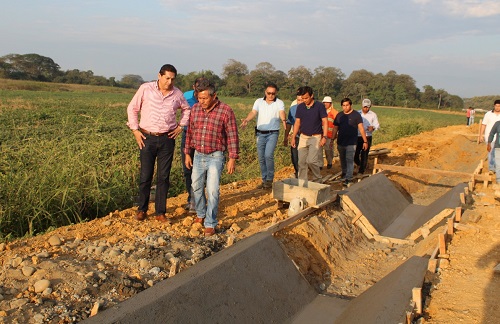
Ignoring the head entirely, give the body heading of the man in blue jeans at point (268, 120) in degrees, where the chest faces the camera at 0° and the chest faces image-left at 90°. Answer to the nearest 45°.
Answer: approximately 0°

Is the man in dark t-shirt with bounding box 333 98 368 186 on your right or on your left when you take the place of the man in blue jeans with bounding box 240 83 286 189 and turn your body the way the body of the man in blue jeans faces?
on your left

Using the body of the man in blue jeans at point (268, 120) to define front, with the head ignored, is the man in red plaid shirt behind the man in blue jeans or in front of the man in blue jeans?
in front

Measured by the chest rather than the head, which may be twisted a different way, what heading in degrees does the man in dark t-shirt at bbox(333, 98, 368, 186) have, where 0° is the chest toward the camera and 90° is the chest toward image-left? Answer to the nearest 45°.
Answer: approximately 0°

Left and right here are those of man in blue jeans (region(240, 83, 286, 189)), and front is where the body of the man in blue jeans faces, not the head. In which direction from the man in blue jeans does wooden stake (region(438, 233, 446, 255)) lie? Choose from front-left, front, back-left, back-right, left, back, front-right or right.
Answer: front-left

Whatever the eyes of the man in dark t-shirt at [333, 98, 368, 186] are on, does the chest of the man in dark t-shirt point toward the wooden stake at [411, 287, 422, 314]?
yes

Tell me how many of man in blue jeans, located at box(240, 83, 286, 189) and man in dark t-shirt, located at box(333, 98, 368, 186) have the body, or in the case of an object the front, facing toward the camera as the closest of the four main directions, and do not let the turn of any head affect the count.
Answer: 2

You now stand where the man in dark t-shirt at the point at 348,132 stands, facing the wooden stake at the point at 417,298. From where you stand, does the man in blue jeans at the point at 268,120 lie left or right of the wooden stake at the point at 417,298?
right

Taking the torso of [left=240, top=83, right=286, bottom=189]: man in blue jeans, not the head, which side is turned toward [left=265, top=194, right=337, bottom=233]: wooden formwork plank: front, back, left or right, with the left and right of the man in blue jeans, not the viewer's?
front
